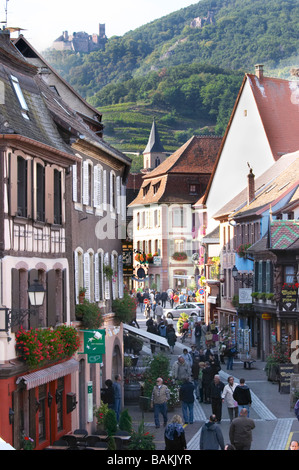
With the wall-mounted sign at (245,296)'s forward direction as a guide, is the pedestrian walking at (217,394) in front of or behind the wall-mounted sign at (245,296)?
in front

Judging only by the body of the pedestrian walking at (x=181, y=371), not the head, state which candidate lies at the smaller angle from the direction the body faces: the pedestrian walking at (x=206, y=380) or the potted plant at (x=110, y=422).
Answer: the potted plant

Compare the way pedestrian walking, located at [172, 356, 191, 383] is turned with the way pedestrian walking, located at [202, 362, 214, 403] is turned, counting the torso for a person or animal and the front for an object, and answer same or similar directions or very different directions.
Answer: very different directions

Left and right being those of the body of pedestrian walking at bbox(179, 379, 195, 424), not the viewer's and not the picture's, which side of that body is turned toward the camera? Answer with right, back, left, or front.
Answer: back
